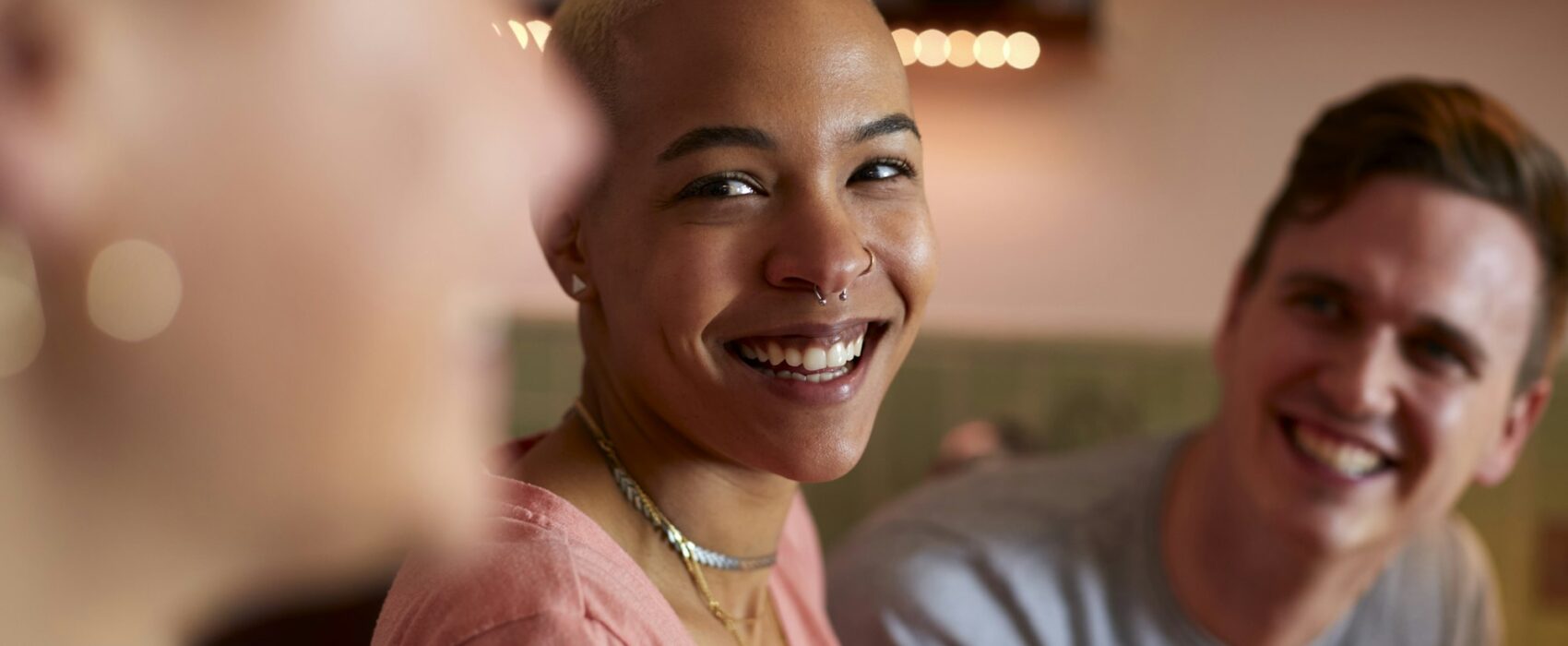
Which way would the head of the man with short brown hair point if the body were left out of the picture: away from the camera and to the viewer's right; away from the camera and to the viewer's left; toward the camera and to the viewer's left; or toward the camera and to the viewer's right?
toward the camera and to the viewer's left

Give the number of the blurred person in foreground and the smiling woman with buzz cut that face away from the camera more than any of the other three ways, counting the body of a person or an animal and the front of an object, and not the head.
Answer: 0

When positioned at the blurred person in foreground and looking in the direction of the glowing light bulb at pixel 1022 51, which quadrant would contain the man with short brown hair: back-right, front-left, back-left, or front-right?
front-right

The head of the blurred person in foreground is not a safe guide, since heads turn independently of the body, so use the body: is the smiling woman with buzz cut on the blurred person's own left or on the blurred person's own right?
on the blurred person's own left

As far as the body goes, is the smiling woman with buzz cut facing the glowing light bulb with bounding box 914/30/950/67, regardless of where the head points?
no

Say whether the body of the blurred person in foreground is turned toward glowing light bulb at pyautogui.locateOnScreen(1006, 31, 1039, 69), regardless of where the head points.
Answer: no

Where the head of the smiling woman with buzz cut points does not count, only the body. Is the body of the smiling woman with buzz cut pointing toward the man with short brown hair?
no

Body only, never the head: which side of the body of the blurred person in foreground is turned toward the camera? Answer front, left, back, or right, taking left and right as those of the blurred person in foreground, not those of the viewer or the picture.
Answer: right

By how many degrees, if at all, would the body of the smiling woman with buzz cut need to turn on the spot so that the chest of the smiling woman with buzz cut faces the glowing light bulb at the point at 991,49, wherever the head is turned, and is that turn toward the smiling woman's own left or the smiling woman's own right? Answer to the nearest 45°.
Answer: approximately 135° to the smiling woman's own left

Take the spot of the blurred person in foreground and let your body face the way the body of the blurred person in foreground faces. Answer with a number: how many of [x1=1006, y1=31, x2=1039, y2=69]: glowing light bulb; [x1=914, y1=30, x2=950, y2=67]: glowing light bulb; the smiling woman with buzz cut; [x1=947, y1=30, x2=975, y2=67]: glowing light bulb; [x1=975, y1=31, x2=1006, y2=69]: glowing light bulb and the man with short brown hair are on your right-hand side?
0

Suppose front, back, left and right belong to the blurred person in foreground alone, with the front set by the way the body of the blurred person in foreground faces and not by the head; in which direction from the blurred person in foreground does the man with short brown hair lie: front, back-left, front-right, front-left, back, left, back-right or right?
front-left

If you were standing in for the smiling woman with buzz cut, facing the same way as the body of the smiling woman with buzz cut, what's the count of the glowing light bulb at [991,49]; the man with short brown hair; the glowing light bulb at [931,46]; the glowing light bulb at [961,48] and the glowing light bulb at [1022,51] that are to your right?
0

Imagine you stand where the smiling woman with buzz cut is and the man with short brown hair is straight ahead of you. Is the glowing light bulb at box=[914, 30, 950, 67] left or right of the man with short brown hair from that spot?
left
